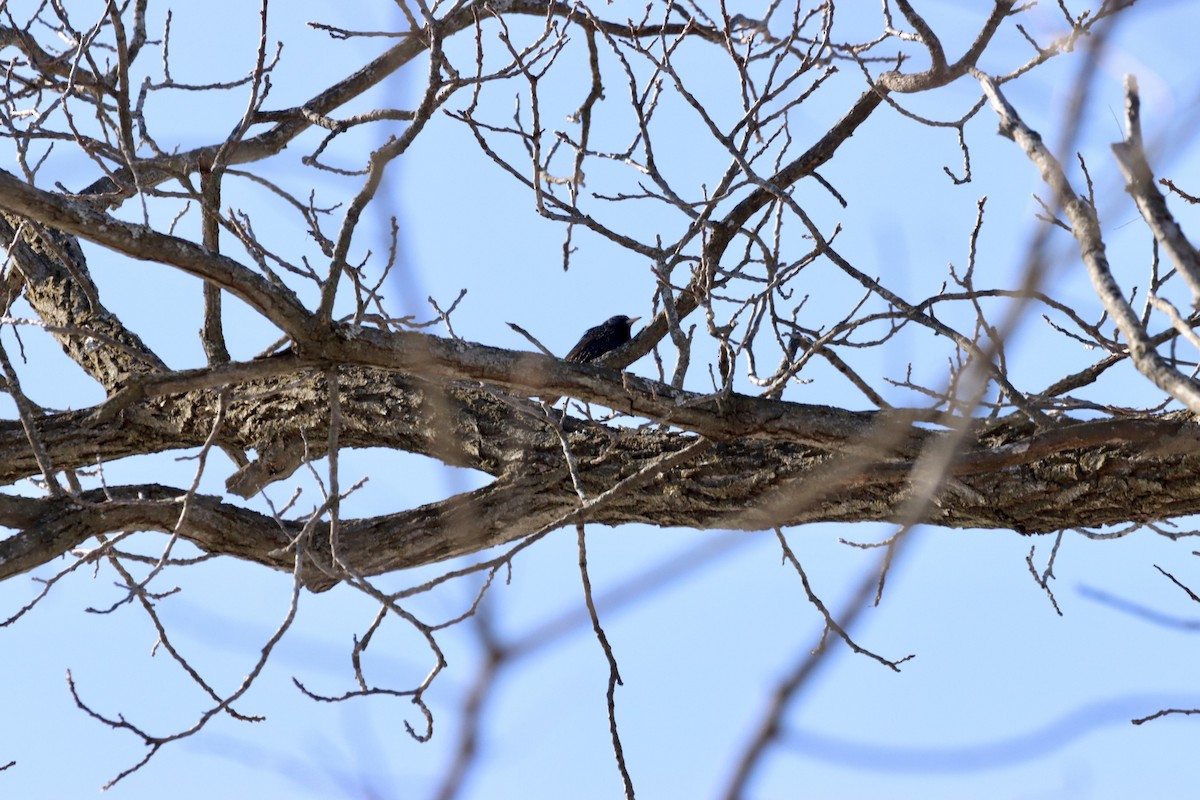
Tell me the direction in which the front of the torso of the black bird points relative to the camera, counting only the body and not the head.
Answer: to the viewer's right
